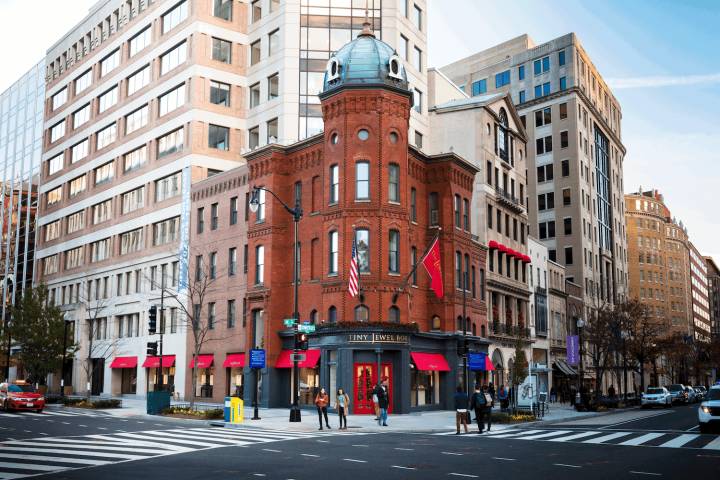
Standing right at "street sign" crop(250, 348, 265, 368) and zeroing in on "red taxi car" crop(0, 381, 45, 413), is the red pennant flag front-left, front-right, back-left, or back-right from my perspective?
back-right

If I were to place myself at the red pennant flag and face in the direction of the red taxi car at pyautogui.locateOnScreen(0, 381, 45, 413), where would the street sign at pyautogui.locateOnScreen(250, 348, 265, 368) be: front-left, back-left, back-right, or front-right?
front-left

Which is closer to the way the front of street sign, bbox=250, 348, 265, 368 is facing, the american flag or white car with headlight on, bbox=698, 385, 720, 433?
the white car with headlight on

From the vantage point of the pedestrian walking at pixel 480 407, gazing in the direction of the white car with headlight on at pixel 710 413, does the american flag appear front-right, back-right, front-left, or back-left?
back-left

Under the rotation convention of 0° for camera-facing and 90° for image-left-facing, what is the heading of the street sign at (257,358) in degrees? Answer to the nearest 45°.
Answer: approximately 0°

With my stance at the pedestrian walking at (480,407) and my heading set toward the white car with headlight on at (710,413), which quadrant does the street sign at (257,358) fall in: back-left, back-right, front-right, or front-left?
back-left

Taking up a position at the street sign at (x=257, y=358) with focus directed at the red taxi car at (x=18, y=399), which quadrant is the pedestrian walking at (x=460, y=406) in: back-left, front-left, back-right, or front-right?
back-left

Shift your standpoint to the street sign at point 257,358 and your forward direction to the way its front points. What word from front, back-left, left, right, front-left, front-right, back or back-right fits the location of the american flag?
left

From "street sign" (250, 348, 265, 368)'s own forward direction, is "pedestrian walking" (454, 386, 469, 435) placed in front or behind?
in front

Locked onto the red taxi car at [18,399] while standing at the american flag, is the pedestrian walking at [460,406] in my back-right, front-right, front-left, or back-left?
back-left

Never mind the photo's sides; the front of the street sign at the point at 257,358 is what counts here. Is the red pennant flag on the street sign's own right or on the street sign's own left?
on the street sign's own left

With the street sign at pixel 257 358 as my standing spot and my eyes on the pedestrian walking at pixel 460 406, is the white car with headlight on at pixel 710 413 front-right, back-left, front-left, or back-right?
front-left

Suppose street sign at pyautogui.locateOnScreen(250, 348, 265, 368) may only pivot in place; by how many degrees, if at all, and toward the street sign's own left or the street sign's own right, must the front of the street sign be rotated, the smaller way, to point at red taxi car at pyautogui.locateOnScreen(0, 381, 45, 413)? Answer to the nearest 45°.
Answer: approximately 135° to the street sign's own right

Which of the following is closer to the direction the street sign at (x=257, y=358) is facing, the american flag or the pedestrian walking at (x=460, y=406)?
the pedestrian walking

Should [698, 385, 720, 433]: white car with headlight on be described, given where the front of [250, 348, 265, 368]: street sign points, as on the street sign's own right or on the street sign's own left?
on the street sign's own left
